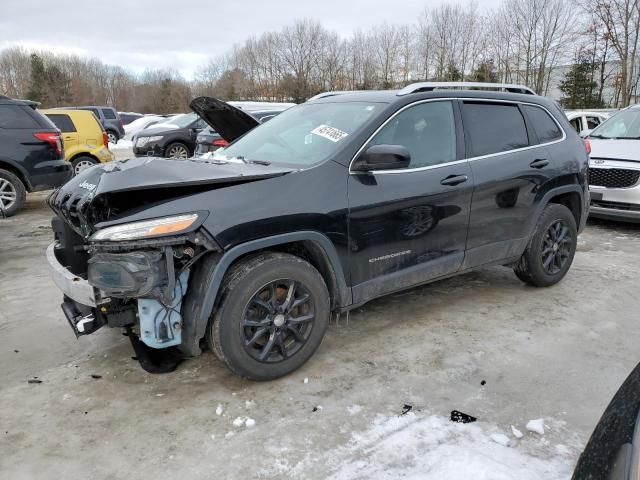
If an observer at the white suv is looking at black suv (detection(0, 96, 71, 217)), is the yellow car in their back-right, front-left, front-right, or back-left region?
front-right

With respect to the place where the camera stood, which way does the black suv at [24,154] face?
facing to the left of the viewer

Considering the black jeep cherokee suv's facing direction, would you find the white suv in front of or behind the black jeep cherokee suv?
behind

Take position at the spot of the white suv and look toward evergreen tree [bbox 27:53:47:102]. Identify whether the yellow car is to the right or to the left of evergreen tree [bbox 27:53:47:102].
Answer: left

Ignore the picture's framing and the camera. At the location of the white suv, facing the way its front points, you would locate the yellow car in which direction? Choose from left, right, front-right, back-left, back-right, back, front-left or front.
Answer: front-right

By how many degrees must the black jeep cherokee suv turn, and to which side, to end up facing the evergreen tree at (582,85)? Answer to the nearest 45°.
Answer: approximately 180°

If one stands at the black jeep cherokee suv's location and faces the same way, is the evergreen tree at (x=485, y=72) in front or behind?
behind

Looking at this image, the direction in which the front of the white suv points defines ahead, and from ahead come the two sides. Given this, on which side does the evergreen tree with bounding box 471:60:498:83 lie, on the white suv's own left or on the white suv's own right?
on the white suv's own right

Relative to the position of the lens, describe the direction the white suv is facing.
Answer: facing the viewer and to the left of the viewer

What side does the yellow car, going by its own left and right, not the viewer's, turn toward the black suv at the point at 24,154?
left
